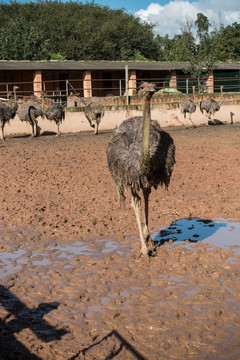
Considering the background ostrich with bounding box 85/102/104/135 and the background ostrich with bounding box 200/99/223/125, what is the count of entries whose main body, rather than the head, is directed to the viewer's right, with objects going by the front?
1

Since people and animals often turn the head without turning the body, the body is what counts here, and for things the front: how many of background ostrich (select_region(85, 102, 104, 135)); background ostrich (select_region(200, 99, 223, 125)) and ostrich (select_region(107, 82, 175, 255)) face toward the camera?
1

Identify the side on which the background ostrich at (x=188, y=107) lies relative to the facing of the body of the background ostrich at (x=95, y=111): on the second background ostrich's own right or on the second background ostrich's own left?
on the second background ostrich's own right

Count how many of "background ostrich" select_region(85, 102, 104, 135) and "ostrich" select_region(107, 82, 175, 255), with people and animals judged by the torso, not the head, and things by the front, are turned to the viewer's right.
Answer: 0

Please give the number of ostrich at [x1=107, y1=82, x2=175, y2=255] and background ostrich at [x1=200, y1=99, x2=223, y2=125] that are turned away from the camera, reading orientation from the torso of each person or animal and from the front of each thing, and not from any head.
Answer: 0

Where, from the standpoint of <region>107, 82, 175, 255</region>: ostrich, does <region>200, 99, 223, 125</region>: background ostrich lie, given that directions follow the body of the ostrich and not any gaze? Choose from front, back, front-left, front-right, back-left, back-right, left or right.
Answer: back

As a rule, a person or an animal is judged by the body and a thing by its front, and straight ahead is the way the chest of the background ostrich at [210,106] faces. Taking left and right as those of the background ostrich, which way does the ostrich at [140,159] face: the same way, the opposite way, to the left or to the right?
to the right

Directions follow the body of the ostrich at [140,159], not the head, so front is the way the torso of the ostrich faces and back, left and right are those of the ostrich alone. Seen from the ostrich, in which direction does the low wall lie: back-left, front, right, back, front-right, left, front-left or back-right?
back

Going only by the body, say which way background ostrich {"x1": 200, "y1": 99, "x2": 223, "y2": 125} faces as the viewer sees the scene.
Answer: to the viewer's right

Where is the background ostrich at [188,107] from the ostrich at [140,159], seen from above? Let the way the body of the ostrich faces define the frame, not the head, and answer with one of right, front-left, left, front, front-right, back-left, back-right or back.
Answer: back
